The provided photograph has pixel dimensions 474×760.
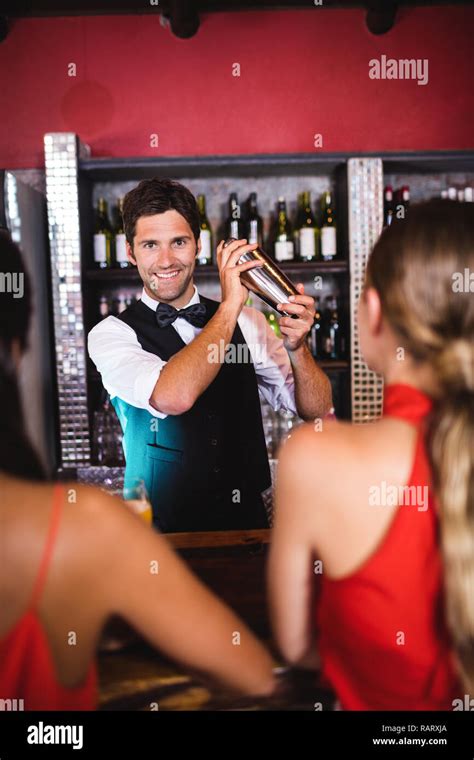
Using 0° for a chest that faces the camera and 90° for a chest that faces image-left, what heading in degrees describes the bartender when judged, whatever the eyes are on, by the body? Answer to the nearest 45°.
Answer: approximately 0°

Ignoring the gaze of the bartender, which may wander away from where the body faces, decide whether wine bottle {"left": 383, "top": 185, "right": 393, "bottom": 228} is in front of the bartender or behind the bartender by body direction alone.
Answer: behind

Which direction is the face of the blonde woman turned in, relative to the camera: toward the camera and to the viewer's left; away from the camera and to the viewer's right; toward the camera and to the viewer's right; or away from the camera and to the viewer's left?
away from the camera and to the viewer's left

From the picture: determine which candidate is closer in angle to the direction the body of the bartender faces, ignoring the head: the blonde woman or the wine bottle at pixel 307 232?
the blonde woman

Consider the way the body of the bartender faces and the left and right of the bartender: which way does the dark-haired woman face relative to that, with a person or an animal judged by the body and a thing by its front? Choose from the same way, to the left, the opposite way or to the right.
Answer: the opposite way

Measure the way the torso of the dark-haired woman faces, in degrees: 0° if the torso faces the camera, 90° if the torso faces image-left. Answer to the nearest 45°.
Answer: approximately 180°

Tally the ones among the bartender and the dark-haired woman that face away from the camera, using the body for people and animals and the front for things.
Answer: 1

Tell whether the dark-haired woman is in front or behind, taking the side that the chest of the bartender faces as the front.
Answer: in front

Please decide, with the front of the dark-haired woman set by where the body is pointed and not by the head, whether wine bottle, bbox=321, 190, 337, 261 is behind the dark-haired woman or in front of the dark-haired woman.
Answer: in front
